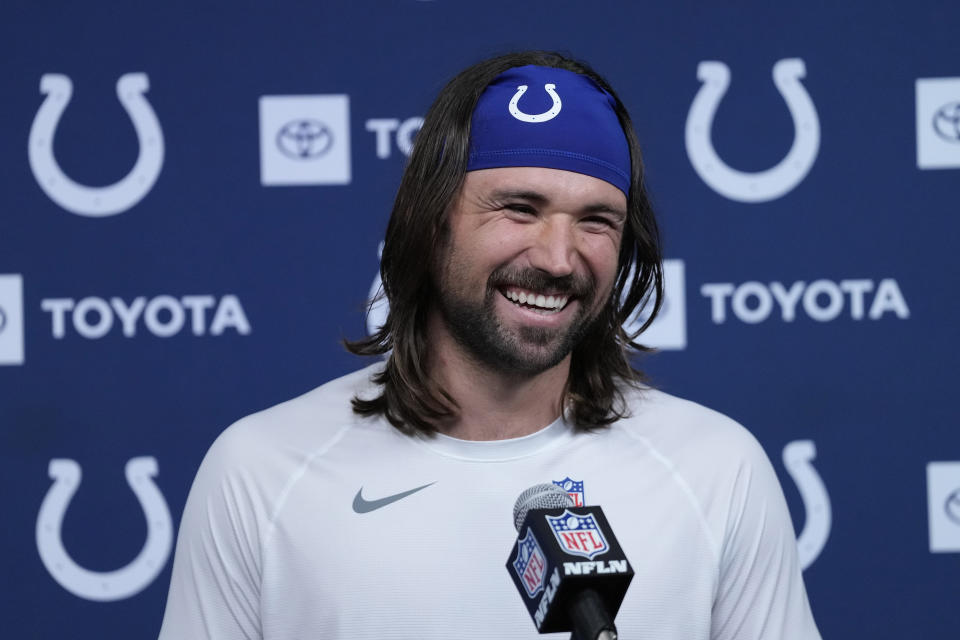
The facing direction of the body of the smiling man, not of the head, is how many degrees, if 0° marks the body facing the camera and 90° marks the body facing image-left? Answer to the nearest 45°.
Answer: approximately 0°

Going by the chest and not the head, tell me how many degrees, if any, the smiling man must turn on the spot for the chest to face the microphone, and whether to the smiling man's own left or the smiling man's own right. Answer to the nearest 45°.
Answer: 0° — they already face it
